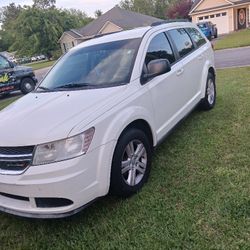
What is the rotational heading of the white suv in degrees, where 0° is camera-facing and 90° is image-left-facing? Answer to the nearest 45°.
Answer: approximately 45°

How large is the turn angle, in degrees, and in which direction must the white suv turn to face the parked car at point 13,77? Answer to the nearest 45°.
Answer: approximately 135° to its right
